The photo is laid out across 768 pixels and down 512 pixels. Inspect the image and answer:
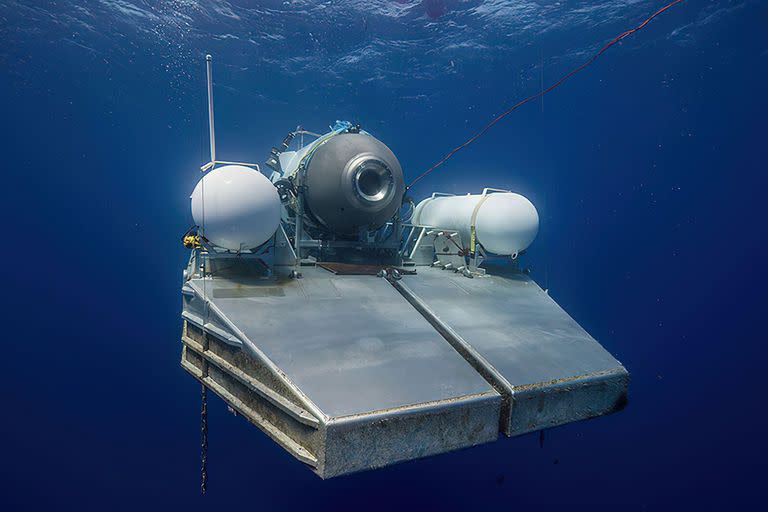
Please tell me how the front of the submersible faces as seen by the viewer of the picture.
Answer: facing the viewer and to the right of the viewer
